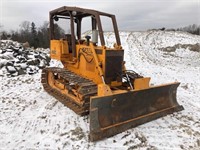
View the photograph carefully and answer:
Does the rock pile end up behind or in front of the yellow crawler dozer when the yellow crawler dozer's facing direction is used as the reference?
behind

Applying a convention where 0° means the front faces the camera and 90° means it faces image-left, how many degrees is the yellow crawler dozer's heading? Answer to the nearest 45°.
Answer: approximately 315°
